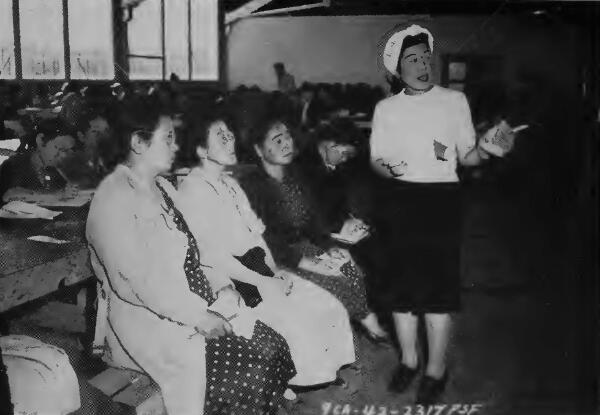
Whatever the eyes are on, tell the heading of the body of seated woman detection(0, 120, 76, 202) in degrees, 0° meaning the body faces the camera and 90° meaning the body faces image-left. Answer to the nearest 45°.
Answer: approximately 315°

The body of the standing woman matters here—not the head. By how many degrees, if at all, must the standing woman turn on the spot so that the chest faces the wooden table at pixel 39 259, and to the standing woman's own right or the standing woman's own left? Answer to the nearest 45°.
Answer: approximately 45° to the standing woman's own right

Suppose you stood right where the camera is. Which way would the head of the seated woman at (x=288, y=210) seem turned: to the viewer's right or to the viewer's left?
to the viewer's right

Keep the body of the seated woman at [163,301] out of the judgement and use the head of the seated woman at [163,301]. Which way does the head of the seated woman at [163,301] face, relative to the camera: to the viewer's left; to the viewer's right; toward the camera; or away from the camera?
to the viewer's right

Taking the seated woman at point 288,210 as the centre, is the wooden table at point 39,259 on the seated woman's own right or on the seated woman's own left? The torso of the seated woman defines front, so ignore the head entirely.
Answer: on the seated woman's own right

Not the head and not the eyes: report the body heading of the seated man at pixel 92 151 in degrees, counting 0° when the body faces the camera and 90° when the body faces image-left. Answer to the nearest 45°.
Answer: approximately 315°
